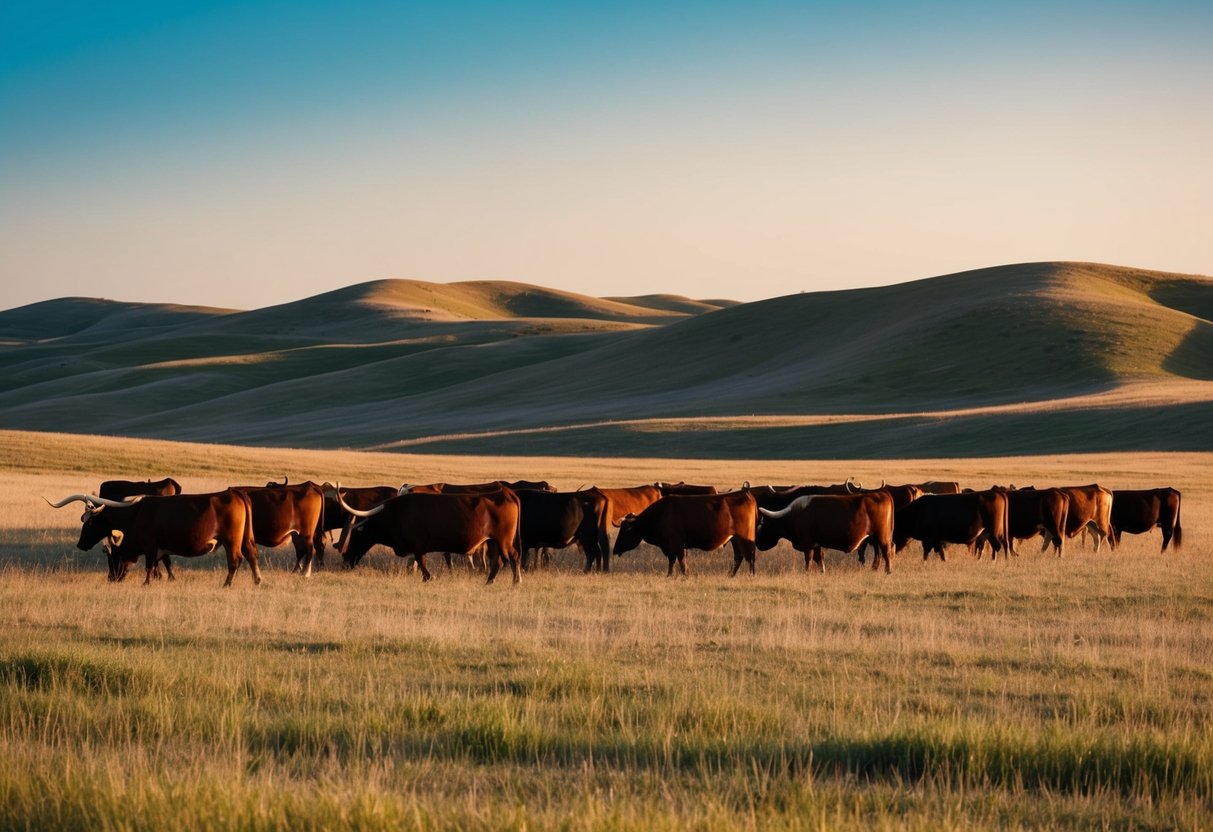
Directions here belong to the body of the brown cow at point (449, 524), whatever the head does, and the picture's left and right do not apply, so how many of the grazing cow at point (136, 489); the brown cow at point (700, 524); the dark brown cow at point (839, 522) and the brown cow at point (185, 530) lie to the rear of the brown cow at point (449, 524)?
2

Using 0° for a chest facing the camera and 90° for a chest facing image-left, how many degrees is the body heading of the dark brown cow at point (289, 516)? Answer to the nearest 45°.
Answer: approximately 90°

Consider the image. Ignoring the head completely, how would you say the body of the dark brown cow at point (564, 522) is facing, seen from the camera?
to the viewer's left

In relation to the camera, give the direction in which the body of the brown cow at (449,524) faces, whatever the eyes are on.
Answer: to the viewer's left

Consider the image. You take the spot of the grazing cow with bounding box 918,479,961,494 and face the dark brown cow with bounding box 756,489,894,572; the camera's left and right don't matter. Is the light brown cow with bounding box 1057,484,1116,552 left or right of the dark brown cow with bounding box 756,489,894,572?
left

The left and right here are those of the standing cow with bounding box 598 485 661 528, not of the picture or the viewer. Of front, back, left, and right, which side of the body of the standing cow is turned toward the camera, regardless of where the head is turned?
left

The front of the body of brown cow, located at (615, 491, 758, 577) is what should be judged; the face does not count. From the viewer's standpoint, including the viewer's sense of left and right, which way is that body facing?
facing to the left of the viewer

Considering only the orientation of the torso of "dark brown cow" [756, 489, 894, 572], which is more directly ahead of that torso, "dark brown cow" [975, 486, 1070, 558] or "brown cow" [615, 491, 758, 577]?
the brown cow

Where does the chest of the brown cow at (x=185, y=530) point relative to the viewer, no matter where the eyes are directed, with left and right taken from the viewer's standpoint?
facing to the left of the viewer

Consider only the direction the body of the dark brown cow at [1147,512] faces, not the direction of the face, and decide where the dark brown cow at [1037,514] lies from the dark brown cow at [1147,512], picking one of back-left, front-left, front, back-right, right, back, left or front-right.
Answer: front-left

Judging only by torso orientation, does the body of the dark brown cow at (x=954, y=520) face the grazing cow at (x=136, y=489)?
yes

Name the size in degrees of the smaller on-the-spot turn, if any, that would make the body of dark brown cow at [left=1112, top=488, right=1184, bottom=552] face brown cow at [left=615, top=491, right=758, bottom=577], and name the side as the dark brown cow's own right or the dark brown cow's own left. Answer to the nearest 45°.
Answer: approximately 45° to the dark brown cow's own left

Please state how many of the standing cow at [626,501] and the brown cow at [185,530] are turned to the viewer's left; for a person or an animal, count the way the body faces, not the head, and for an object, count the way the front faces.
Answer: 2

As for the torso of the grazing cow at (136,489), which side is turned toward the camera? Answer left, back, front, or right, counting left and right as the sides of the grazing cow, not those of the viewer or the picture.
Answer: left

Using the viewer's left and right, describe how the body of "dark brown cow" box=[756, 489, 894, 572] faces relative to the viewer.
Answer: facing to the left of the viewer

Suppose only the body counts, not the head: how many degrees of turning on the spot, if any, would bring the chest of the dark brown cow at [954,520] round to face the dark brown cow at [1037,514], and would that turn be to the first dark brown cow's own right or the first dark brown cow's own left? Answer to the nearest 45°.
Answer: approximately 135° to the first dark brown cow's own right
